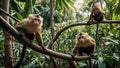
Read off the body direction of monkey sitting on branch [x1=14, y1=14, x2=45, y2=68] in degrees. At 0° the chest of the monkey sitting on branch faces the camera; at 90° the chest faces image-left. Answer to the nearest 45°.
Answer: approximately 315°

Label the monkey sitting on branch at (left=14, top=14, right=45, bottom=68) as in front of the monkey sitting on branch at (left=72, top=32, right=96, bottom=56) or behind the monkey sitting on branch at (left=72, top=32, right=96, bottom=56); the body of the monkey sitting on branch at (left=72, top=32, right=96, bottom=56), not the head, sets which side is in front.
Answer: in front

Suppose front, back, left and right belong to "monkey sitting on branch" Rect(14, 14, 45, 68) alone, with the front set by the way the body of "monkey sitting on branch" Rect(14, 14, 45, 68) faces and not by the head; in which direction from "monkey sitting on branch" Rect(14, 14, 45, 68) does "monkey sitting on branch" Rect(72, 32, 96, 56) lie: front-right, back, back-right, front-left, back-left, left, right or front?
left

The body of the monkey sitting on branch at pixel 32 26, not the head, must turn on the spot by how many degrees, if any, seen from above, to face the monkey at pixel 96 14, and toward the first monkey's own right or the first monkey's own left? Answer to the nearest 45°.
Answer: approximately 90° to the first monkey's own left

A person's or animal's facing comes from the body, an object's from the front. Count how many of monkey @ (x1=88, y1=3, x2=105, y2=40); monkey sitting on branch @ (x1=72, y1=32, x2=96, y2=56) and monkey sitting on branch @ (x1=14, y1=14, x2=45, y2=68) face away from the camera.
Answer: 0

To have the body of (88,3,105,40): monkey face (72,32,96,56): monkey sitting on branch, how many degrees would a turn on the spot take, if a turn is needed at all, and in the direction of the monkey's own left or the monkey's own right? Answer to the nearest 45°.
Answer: approximately 45° to the monkey's own left

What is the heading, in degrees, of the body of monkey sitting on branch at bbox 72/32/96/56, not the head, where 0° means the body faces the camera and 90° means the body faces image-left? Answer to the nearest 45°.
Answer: approximately 45°

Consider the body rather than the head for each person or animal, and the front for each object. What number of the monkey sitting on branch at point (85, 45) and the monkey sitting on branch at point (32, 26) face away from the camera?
0

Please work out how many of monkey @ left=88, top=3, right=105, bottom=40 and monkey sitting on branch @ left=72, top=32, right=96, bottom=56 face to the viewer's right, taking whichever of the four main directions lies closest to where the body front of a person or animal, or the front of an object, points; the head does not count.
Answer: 0

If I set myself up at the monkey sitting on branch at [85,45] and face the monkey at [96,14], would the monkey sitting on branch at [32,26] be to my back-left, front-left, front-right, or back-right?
back-left

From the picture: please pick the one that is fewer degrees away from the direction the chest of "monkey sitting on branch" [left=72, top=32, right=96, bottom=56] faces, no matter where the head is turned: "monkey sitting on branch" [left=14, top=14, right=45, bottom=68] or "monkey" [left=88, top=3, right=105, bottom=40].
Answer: the monkey sitting on branch
